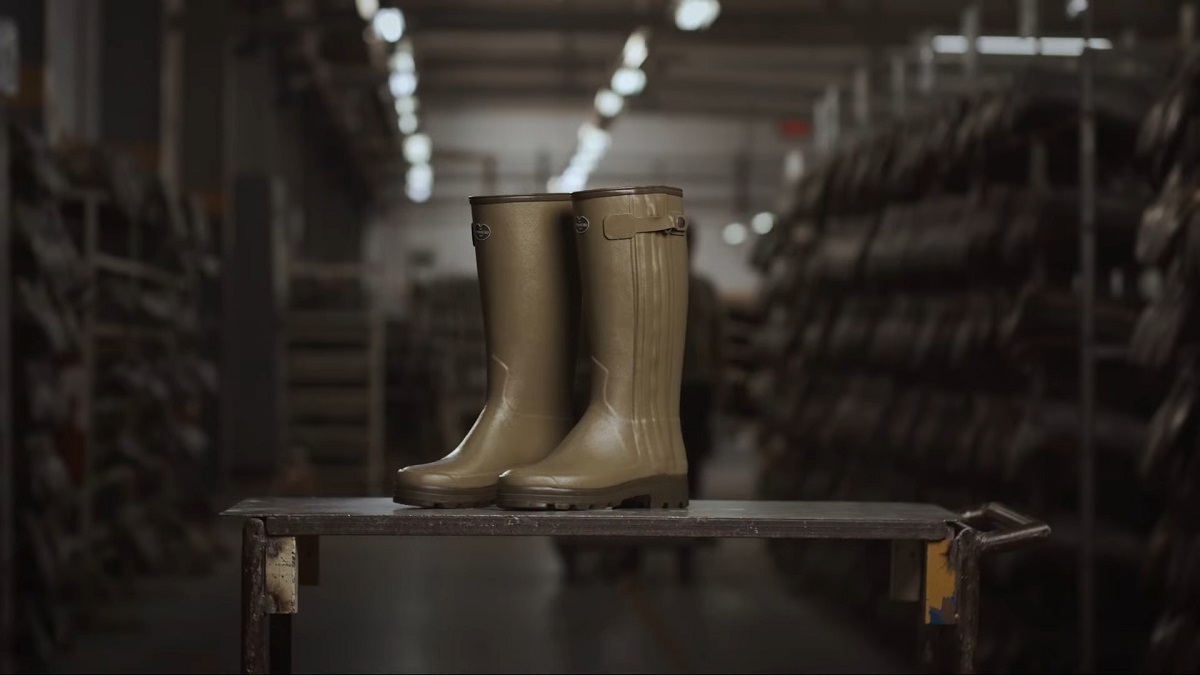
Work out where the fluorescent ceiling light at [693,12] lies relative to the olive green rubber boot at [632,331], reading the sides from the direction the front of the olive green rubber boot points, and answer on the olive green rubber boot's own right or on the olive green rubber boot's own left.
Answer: on the olive green rubber boot's own right

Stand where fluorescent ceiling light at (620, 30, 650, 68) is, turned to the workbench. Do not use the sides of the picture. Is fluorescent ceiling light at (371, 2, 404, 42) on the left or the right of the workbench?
right

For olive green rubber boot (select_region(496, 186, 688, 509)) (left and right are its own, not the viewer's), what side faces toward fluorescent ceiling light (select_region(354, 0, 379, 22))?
right

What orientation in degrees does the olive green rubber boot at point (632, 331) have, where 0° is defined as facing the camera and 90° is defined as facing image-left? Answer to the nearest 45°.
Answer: approximately 90°

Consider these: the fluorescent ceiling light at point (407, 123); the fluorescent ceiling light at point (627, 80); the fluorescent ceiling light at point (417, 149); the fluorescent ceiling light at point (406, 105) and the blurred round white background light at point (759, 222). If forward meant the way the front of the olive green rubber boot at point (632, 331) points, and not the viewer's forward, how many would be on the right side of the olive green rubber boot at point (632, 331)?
5

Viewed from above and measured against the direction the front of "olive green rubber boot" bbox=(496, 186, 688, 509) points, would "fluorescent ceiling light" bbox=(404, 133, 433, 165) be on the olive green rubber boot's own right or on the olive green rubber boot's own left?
on the olive green rubber boot's own right

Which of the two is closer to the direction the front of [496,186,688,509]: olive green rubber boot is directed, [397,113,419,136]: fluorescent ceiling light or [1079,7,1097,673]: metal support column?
the fluorescent ceiling light
